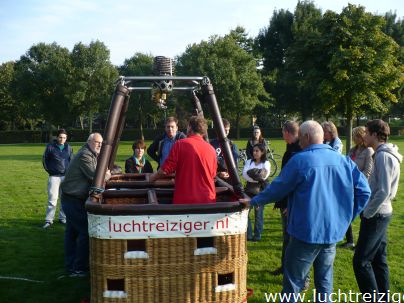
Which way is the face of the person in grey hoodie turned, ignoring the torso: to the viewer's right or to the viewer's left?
to the viewer's left

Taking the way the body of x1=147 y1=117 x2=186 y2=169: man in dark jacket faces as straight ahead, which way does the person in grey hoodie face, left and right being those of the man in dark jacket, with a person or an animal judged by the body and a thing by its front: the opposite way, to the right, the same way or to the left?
to the right

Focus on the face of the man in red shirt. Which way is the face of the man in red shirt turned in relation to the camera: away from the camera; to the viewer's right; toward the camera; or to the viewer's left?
away from the camera

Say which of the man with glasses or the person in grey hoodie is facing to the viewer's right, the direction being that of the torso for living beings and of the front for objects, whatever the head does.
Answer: the man with glasses

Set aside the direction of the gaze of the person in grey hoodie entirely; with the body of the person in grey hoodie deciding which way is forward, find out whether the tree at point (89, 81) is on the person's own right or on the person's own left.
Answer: on the person's own right

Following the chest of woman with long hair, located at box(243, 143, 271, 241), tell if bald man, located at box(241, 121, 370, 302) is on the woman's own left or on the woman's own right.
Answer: on the woman's own left

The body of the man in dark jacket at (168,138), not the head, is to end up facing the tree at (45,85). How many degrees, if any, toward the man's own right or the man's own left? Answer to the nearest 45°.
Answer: approximately 180°

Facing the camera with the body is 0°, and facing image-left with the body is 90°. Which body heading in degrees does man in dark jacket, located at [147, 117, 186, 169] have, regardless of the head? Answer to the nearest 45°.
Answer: approximately 0°

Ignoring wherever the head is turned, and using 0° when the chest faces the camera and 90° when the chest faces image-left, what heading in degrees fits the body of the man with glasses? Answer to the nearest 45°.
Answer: approximately 270°

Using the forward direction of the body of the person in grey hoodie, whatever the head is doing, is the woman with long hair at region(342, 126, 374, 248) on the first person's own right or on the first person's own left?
on the first person's own right
